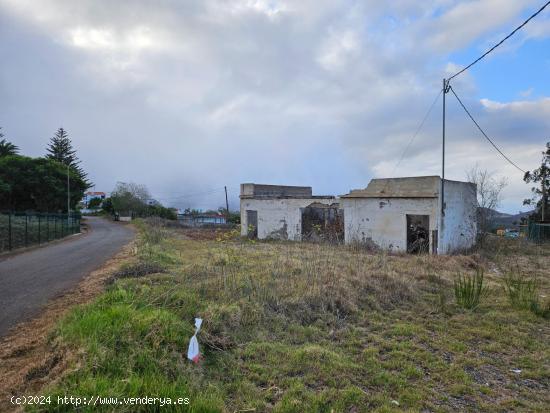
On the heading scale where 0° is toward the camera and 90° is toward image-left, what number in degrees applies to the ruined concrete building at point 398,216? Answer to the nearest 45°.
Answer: approximately 45°

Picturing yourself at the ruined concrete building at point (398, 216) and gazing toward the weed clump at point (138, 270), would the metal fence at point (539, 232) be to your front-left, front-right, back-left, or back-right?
back-left

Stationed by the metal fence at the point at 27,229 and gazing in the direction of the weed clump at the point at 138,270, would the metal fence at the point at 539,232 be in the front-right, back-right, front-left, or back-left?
front-left

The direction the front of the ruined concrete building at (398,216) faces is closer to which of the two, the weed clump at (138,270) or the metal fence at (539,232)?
the weed clump

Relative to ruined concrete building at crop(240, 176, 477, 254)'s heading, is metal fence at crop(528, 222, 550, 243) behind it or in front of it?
behind

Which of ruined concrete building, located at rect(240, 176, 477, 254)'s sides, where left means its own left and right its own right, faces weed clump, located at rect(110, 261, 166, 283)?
front

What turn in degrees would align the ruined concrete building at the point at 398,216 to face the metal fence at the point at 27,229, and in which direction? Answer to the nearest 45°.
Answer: approximately 45° to its right
